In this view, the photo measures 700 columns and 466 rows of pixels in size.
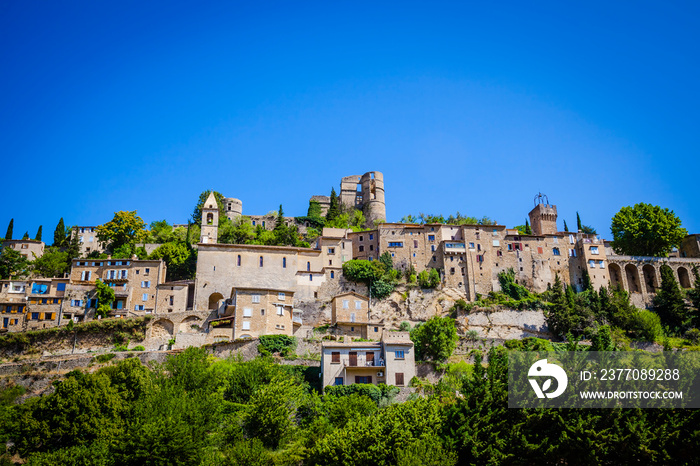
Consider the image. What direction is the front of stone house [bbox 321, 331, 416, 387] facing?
toward the camera
